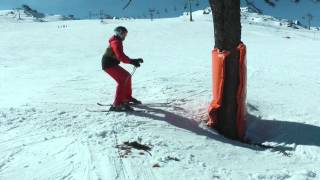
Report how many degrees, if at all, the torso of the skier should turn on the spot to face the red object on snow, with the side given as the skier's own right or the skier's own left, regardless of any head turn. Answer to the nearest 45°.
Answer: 0° — they already face it

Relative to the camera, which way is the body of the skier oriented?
to the viewer's right
